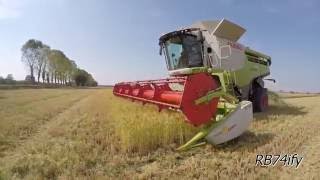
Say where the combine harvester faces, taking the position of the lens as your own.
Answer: facing the viewer and to the left of the viewer
